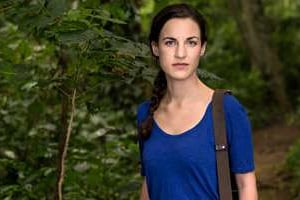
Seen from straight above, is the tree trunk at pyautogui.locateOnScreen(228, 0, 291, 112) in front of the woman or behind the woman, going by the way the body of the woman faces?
behind

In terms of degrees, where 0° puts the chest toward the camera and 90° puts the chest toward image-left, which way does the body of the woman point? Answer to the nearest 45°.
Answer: approximately 45°
